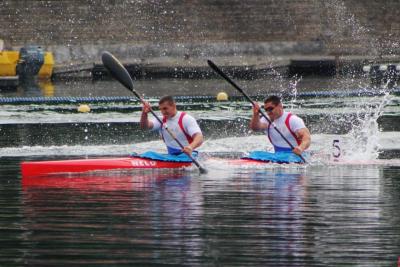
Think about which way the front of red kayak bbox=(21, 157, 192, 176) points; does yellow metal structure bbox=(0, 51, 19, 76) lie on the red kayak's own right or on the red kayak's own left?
on the red kayak's own right

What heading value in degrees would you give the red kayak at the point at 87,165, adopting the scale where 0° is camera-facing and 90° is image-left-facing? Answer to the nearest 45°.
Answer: approximately 90°

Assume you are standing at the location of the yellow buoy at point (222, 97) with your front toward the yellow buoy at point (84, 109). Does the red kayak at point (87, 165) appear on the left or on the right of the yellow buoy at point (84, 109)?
left

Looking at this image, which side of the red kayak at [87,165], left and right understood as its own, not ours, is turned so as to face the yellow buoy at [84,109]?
right

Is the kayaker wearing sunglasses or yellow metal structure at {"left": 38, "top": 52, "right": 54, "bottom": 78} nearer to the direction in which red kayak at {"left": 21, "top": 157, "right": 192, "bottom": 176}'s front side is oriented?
the yellow metal structure

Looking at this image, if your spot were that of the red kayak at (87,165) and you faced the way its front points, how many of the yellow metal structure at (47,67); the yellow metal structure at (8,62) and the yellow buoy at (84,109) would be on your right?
3

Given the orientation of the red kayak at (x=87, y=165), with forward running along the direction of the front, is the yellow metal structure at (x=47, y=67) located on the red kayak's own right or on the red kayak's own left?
on the red kayak's own right

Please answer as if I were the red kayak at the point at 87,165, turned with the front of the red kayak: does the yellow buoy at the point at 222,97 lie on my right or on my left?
on my right
